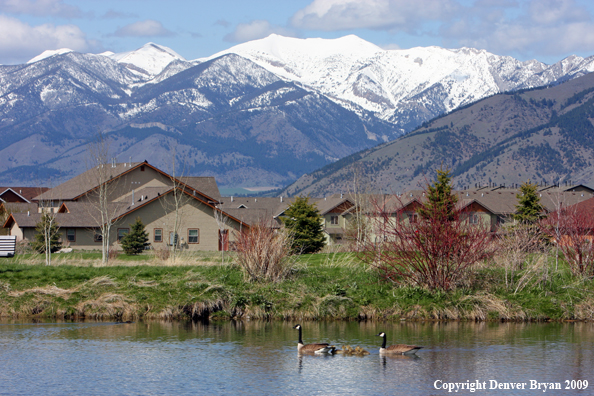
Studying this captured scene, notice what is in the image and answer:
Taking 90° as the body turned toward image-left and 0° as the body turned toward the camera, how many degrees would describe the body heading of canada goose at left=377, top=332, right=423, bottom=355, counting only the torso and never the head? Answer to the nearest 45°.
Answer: approximately 90°

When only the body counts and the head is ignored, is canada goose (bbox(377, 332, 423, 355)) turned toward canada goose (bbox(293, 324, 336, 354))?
yes

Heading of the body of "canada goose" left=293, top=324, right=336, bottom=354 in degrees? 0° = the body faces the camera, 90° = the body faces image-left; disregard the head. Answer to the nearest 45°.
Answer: approximately 90°

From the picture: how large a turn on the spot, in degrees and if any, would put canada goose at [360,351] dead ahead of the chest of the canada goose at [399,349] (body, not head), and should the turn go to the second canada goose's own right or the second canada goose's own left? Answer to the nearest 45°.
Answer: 0° — it already faces it

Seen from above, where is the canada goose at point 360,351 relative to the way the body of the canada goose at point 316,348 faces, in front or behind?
behind

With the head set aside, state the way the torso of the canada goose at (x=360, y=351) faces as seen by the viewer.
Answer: to the viewer's left

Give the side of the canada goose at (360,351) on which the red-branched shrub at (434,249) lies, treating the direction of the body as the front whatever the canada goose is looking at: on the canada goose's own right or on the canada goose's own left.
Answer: on the canada goose's own right

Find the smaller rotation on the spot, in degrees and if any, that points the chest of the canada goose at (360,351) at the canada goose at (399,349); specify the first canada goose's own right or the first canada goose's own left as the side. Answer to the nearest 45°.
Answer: approximately 180°

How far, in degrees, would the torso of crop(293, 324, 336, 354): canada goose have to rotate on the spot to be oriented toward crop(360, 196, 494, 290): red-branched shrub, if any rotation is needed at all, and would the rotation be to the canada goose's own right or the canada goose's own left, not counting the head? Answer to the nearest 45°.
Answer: approximately 135° to the canada goose's own right

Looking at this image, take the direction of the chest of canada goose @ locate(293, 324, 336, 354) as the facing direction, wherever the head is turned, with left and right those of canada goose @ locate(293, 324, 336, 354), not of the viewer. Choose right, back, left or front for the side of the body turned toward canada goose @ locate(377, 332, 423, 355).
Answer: back
